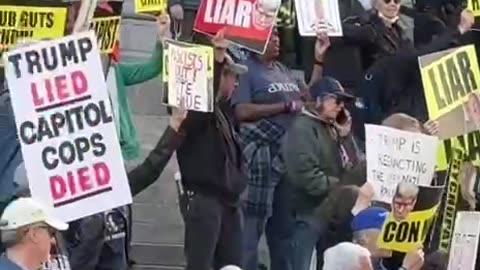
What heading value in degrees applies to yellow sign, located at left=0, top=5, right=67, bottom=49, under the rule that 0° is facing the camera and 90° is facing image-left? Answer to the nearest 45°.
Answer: approximately 0°

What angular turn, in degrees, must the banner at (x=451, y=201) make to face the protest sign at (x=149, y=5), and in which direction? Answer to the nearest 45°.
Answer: approximately 90° to its right

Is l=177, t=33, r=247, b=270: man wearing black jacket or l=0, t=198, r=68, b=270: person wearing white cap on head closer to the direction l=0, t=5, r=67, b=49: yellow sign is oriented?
the person wearing white cap on head

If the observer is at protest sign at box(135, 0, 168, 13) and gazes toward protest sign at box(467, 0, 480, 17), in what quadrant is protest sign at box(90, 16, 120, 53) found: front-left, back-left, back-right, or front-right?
back-right

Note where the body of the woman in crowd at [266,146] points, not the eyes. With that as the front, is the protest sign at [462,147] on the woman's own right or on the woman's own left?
on the woman's own left

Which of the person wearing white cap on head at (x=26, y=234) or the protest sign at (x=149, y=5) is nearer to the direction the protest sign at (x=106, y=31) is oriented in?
the person wearing white cap on head

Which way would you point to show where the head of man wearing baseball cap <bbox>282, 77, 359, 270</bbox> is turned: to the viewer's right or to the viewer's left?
to the viewer's right

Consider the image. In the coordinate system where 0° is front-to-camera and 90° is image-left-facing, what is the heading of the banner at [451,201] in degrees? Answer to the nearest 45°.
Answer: approximately 0°
